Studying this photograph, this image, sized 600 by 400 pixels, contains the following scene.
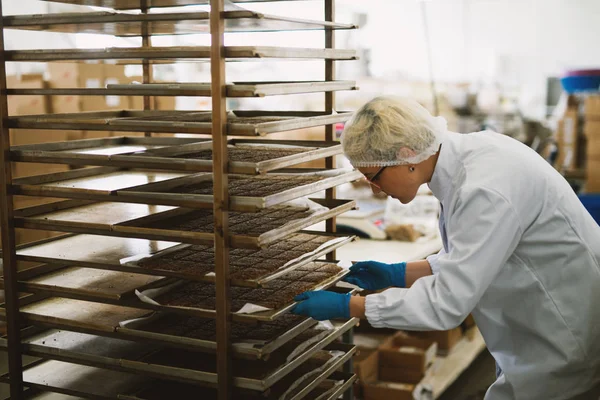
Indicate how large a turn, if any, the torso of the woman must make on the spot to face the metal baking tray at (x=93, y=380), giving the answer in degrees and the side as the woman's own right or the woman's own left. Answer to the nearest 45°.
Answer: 0° — they already face it

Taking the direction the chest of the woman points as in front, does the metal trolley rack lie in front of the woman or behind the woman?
in front

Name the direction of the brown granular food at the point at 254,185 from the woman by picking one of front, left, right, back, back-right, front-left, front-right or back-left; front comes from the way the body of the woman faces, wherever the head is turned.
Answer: front

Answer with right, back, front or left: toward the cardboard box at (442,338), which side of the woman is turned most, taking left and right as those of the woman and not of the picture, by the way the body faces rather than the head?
right

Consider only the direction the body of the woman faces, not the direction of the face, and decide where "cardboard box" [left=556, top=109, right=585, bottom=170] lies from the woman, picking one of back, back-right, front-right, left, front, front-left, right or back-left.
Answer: right

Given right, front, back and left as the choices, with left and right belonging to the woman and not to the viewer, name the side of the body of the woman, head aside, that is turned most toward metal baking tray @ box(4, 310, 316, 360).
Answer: front

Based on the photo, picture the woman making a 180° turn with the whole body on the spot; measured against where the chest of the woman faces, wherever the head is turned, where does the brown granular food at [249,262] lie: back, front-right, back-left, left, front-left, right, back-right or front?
back

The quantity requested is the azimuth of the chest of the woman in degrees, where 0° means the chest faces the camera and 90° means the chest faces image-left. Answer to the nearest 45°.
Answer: approximately 90°

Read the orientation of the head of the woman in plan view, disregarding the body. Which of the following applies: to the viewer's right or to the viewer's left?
to the viewer's left

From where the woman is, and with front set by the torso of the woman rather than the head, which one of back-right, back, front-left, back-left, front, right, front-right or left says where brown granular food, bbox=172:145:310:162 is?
front

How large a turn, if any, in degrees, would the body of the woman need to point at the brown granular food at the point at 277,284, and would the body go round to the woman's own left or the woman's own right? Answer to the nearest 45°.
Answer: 0° — they already face it
